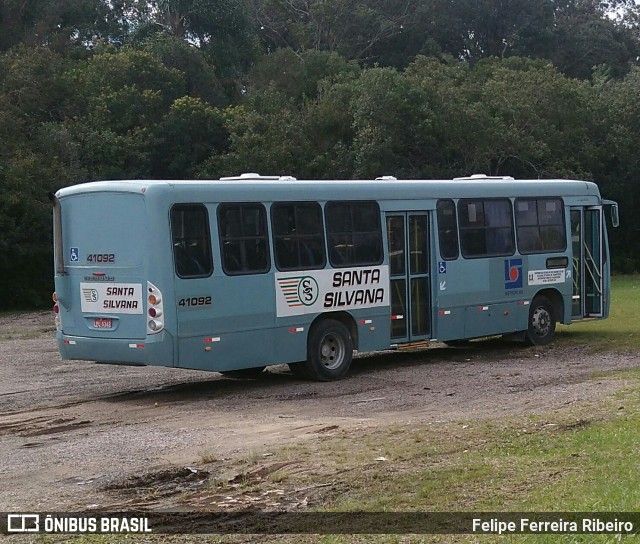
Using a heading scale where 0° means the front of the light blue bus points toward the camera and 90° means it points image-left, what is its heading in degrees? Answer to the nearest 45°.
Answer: approximately 225°
